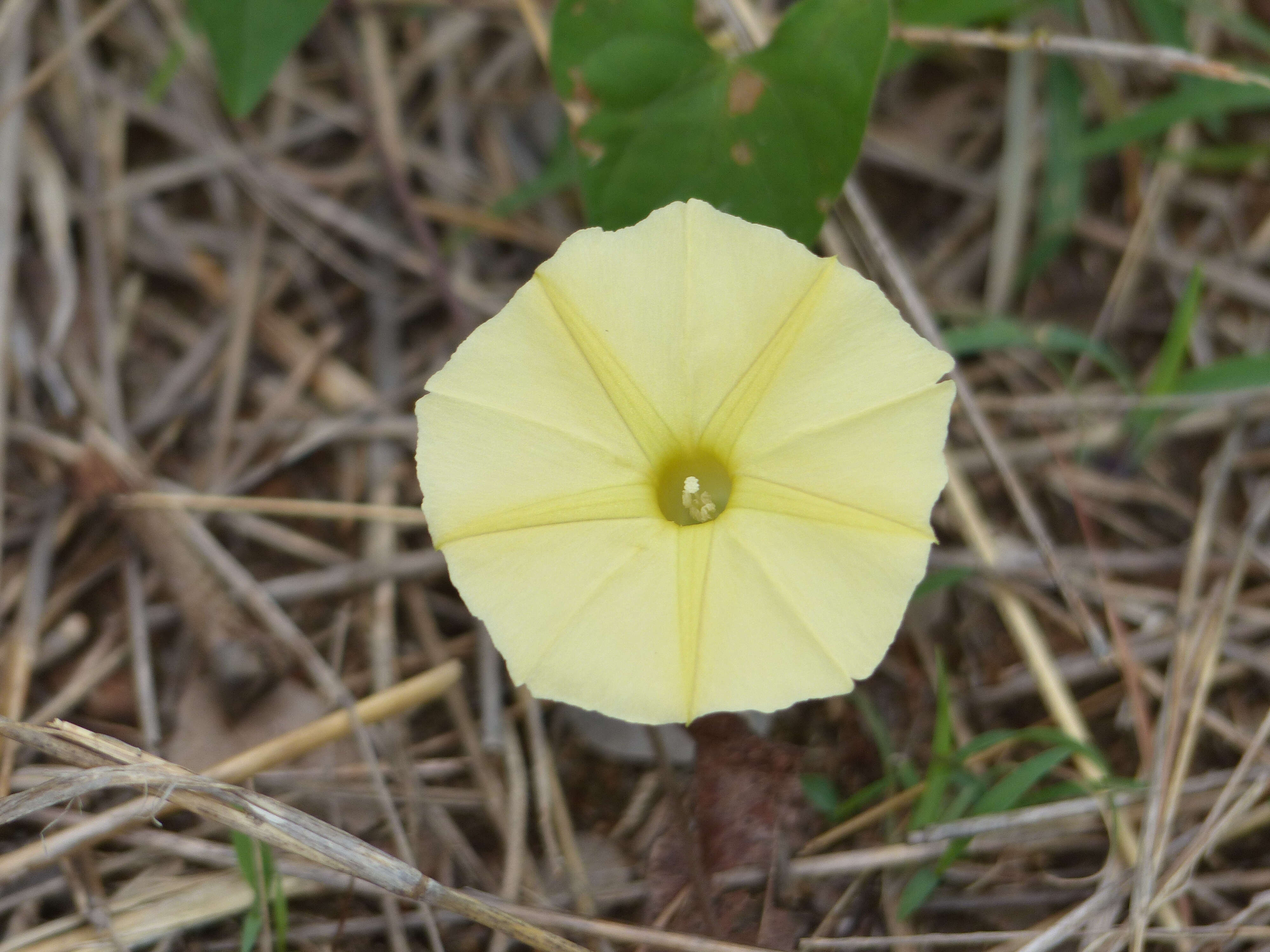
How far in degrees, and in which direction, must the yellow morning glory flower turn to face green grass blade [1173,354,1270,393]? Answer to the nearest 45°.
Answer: approximately 135° to its left

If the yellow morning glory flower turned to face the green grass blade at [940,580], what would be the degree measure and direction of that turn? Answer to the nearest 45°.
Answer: approximately 135° to its left

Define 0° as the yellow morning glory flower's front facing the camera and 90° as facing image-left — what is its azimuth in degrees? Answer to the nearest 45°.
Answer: approximately 0°

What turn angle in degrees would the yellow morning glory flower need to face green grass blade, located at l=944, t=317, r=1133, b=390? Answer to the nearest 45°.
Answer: approximately 135° to its left

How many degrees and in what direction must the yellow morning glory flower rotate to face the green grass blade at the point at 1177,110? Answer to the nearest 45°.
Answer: approximately 135° to its left

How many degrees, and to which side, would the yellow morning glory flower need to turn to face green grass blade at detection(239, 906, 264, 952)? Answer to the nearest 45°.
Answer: approximately 90° to its right

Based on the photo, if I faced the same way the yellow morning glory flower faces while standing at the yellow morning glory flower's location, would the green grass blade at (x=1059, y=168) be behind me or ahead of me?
behind

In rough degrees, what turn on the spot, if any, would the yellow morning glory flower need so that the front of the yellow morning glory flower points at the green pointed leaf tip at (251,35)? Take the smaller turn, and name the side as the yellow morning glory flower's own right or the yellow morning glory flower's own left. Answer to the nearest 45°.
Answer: approximately 135° to the yellow morning glory flower's own right

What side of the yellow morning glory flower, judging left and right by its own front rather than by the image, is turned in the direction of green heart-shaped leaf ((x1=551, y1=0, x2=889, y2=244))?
back
